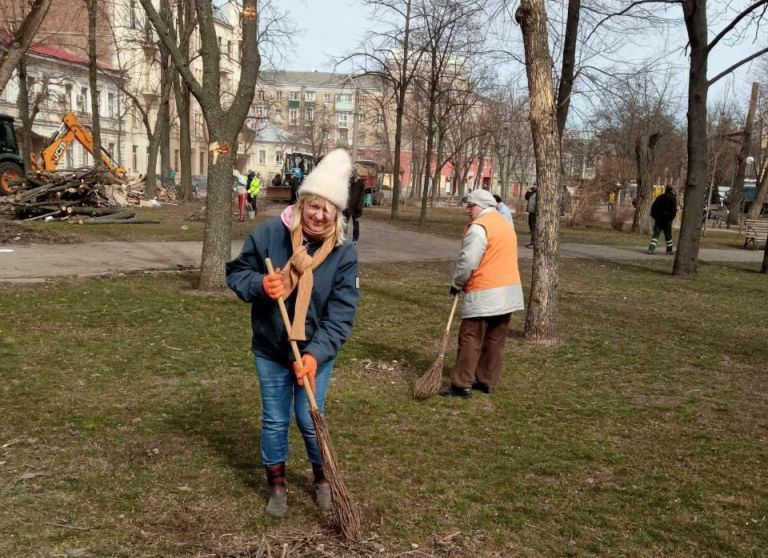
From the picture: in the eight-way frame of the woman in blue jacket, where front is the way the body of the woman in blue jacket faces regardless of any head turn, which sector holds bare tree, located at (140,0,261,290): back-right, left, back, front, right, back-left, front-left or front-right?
back

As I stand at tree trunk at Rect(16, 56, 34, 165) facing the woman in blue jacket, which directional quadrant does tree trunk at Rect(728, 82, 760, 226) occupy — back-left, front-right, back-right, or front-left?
front-left

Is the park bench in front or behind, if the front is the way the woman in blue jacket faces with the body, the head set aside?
behind

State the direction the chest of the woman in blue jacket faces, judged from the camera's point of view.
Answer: toward the camera

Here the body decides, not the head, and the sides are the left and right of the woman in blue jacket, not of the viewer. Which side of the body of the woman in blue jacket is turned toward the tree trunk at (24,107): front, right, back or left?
back

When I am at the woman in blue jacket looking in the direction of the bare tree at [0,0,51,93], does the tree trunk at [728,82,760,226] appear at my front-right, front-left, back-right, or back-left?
front-right

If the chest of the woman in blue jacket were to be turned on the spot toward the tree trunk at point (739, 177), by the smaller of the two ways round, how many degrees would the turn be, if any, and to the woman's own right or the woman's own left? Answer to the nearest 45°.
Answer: approximately 135° to the woman's own left

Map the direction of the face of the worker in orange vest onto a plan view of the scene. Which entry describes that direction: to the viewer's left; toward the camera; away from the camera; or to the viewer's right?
to the viewer's left

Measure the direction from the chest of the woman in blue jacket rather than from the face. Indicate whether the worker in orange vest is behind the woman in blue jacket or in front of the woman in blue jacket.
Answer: behind

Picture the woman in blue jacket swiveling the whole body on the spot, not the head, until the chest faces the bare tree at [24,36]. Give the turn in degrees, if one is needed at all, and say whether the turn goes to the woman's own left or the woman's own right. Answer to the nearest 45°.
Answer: approximately 135° to the woman's own right
